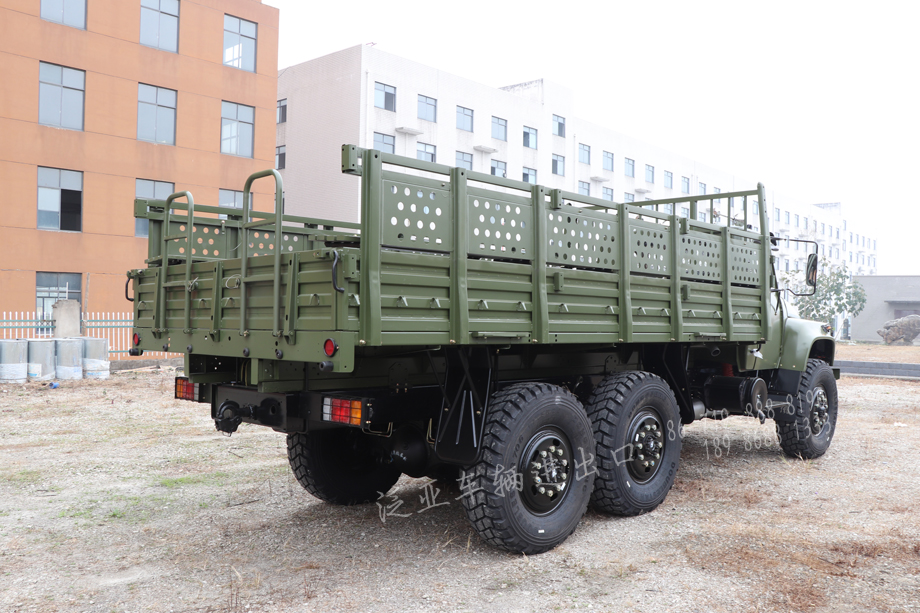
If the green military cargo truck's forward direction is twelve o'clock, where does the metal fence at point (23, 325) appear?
The metal fence is roughly at 9 o'clock from the green military cargo truck.

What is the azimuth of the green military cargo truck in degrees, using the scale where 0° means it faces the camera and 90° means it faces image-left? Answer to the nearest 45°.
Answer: approximately 225°

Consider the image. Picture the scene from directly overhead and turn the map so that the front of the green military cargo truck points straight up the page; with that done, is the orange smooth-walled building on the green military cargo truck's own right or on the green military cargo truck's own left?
on the green military cargo truck's own left

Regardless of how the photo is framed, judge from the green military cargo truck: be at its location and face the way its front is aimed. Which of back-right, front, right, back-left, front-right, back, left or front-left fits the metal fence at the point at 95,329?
left
